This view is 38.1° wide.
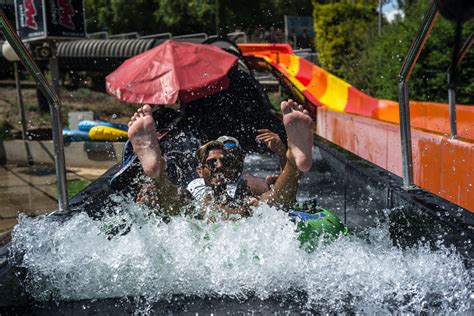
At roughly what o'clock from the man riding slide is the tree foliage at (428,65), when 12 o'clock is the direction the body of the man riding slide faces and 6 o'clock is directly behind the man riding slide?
The tree foliage is roughly at 7 o'clock from the man riding slide.

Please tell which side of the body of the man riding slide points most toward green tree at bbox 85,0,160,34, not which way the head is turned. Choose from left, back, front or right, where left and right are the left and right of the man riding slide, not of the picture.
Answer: back

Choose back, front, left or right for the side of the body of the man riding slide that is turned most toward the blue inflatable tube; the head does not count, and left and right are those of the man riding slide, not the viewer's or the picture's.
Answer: back

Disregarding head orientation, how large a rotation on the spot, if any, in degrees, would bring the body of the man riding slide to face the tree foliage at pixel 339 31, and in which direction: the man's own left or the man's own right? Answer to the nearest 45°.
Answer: approximately 180°

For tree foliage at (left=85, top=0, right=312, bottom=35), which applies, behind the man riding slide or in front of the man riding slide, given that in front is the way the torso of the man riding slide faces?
behind

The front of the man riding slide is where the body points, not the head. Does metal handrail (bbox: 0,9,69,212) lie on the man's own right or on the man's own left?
on the man's own right

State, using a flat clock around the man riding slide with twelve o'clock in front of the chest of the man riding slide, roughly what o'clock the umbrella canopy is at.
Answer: The umbrella canopy is roughly at 6 o'clock from the man riding slide.

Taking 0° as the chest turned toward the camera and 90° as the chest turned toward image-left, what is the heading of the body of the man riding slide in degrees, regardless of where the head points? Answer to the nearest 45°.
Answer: approximately 0°
